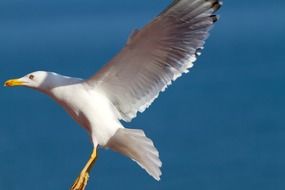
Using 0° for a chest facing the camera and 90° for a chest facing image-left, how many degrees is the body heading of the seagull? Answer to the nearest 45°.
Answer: approximately 90°
